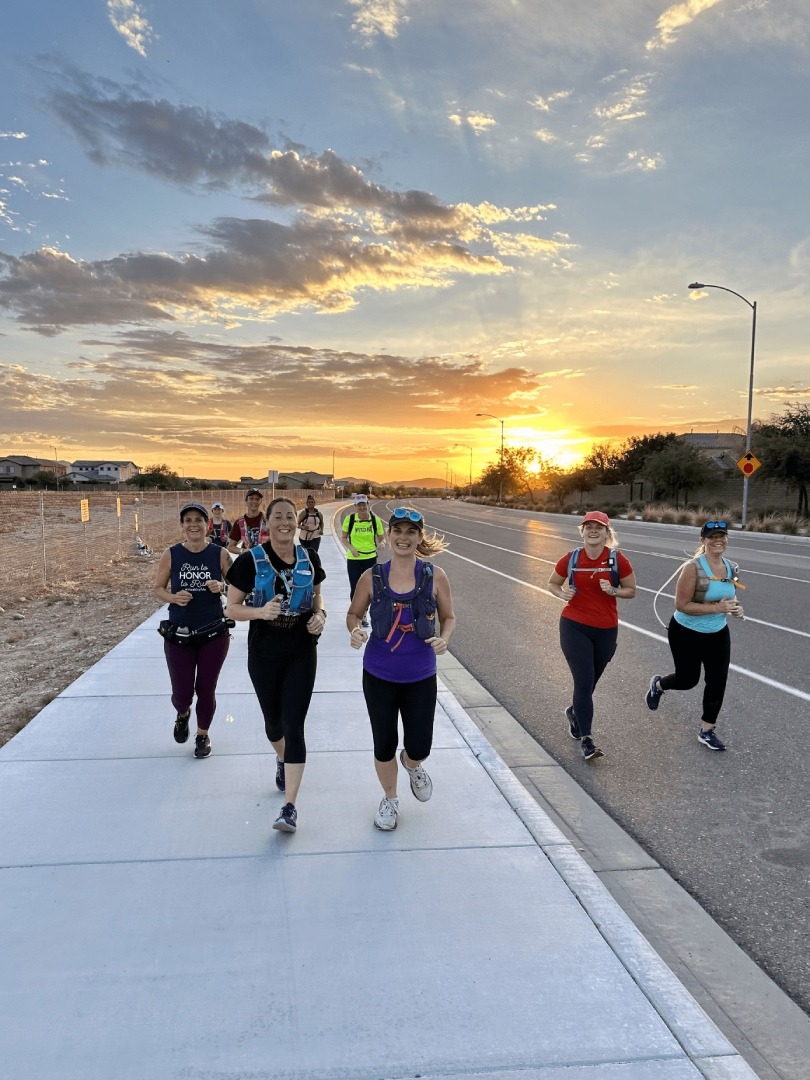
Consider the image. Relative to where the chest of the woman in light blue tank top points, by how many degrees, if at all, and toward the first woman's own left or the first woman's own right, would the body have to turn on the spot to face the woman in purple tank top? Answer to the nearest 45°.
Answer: approximately 90° to the first woman's own right

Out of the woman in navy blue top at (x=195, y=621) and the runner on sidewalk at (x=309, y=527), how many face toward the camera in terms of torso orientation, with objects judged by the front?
2

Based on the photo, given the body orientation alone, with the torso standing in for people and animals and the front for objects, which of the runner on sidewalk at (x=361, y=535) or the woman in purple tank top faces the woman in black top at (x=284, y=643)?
the runner on sidewalk

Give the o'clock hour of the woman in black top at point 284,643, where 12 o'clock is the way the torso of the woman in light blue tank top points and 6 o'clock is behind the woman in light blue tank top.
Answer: The woman in black top is roughly at 3 o'clock from the woman in light blue tank top.

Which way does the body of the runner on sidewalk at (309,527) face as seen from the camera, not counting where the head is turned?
toward the camera

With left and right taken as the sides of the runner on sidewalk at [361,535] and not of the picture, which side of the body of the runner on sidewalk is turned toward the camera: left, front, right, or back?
front

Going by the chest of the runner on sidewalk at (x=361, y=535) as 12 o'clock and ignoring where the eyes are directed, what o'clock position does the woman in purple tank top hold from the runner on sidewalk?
The woman in purple tank top is roughly at 12 o'clock from the runner on sidewalk.

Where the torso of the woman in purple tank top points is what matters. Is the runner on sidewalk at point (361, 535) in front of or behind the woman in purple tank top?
behind

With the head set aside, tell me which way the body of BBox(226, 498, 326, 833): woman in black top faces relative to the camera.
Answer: toward the camera

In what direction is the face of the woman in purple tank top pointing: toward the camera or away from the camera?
toward the camera

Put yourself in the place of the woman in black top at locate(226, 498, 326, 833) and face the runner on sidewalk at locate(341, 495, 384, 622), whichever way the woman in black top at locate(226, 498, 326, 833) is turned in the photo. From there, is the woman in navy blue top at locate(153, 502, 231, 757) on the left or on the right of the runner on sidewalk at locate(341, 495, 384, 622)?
left

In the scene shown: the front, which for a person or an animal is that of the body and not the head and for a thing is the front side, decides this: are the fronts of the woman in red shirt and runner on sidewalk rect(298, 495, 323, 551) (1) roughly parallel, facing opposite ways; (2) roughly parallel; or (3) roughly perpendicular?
roughly parallel

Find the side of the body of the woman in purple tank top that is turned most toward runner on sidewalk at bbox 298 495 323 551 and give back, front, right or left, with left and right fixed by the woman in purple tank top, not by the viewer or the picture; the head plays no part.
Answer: back

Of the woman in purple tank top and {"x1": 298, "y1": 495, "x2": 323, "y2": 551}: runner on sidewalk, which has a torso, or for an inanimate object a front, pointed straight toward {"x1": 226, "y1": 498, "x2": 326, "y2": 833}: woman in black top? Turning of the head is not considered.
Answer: the runner on sidewalk

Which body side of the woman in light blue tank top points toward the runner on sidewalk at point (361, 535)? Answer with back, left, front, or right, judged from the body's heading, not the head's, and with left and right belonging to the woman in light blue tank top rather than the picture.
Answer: back

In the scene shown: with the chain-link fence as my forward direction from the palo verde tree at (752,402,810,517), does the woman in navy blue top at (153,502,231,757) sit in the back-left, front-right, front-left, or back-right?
front-left

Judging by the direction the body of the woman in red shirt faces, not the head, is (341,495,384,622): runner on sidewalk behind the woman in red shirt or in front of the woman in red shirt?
behind
